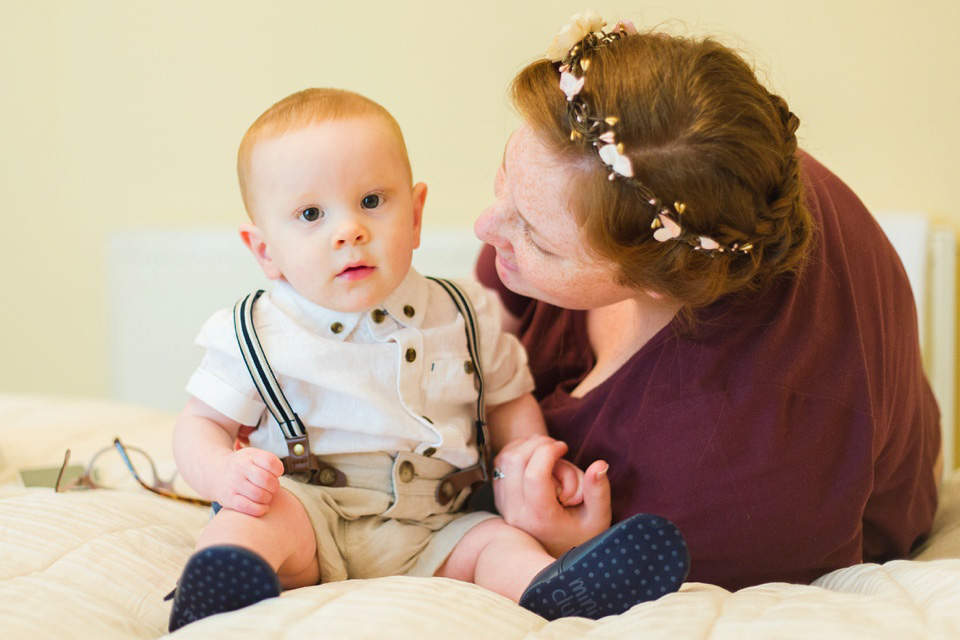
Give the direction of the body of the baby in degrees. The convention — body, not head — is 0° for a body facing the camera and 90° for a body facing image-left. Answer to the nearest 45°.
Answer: approximately 0°
